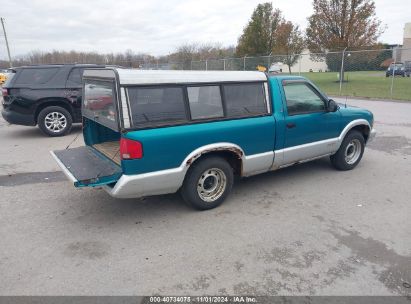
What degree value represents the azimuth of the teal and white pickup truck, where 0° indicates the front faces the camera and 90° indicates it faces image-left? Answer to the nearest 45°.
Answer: approximately 225°

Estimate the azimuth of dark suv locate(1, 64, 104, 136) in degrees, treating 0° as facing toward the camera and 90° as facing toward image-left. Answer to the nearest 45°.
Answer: approximately 270°

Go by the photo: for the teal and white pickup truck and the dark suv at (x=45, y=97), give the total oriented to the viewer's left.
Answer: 0

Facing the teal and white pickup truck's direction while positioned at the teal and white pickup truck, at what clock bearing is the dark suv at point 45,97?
The dark suv is roughly at 9 o'clock from the teal and white pickup truck.

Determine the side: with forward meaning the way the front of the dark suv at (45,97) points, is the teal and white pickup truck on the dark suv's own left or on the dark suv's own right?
on the dark suv's own right
